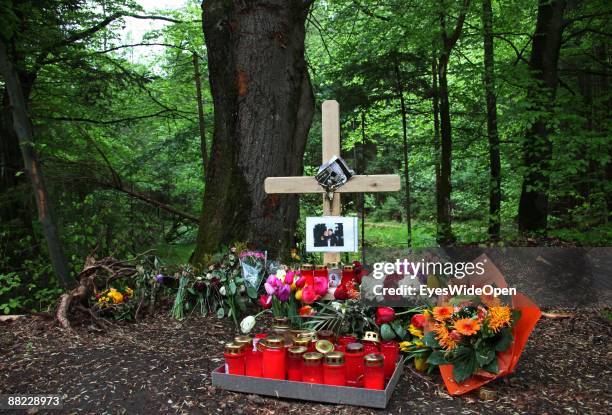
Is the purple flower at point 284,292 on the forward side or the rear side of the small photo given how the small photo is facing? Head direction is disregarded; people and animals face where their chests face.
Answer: on the forward side

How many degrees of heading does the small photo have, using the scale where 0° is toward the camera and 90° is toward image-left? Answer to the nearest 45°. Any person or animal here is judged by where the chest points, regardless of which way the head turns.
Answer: approximately 0°

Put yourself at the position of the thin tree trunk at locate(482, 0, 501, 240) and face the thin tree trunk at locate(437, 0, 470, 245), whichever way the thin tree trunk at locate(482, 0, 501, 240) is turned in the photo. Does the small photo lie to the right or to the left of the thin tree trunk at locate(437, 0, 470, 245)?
left

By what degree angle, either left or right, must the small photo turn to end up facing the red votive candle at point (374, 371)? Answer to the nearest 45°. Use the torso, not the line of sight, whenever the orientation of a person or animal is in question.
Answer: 0° — it already faces it

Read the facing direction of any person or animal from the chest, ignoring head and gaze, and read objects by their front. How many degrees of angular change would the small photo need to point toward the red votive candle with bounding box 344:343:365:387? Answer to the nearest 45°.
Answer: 0° — it already faces it

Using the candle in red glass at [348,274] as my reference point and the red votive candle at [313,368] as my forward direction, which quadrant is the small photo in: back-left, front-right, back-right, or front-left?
back-right

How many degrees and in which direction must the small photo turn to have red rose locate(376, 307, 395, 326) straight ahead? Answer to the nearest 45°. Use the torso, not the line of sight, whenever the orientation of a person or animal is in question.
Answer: approximately 45° to its left

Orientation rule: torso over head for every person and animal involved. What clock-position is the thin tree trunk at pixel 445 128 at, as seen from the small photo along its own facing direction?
The thin tree trunk is roughly at 7 o'clock from the small photo.

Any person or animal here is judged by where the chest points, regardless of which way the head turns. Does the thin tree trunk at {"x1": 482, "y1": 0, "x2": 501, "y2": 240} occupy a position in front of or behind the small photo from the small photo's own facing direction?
behind

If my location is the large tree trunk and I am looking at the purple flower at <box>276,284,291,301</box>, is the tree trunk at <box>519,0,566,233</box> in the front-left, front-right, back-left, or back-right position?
back-left

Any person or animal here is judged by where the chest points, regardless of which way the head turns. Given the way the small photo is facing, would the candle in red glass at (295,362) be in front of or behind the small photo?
in front

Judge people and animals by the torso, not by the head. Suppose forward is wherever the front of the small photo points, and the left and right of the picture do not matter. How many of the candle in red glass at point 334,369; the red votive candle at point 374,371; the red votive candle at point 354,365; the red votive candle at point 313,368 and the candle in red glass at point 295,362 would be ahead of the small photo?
5

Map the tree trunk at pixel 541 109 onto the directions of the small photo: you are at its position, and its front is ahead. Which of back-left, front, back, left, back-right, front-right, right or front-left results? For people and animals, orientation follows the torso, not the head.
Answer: back-left

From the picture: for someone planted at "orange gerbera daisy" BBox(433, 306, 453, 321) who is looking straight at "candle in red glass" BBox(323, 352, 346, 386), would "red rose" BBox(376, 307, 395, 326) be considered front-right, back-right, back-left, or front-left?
front-right

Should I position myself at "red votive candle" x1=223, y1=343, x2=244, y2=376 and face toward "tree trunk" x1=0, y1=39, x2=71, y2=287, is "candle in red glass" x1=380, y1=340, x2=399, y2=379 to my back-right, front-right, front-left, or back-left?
back-right

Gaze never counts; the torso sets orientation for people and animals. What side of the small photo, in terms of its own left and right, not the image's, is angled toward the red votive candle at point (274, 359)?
front

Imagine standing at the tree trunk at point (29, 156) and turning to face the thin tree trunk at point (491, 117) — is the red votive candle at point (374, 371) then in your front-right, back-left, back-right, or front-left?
front-right

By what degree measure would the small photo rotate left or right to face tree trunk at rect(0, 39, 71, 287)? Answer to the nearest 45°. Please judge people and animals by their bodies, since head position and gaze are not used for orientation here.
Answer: approximately 90° to its right
